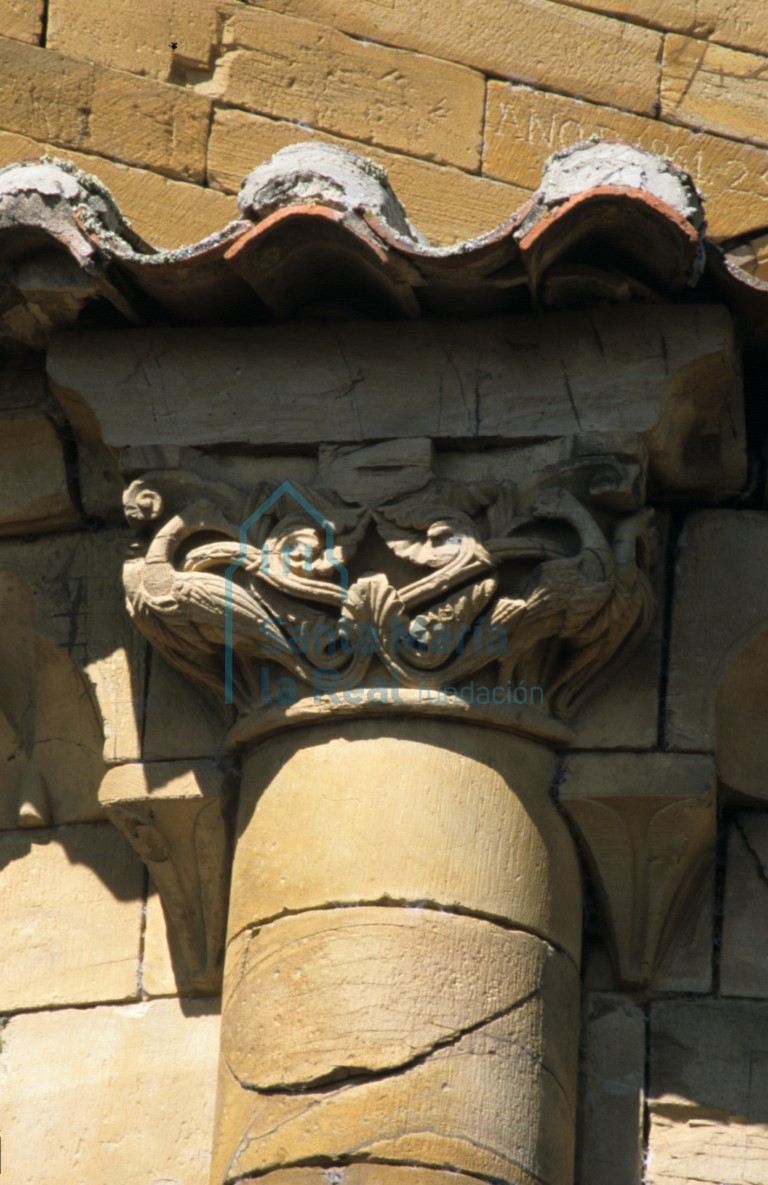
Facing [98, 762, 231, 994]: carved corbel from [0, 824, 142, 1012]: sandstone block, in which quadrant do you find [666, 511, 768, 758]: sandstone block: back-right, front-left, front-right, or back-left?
front-left

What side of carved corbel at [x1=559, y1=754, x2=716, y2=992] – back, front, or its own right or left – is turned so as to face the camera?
front

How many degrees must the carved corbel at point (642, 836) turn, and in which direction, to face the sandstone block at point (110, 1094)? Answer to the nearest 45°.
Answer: approximately 90° to its right

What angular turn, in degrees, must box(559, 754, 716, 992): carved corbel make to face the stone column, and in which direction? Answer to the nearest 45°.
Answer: approximately 90° to its right

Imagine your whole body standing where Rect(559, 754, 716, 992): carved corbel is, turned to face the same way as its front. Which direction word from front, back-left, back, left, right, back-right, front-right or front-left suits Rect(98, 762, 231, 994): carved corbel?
right

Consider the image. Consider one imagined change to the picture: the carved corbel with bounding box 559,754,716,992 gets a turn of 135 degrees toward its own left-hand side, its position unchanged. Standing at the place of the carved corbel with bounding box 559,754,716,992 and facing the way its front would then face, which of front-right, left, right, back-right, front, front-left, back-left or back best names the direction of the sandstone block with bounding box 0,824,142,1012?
back-left
